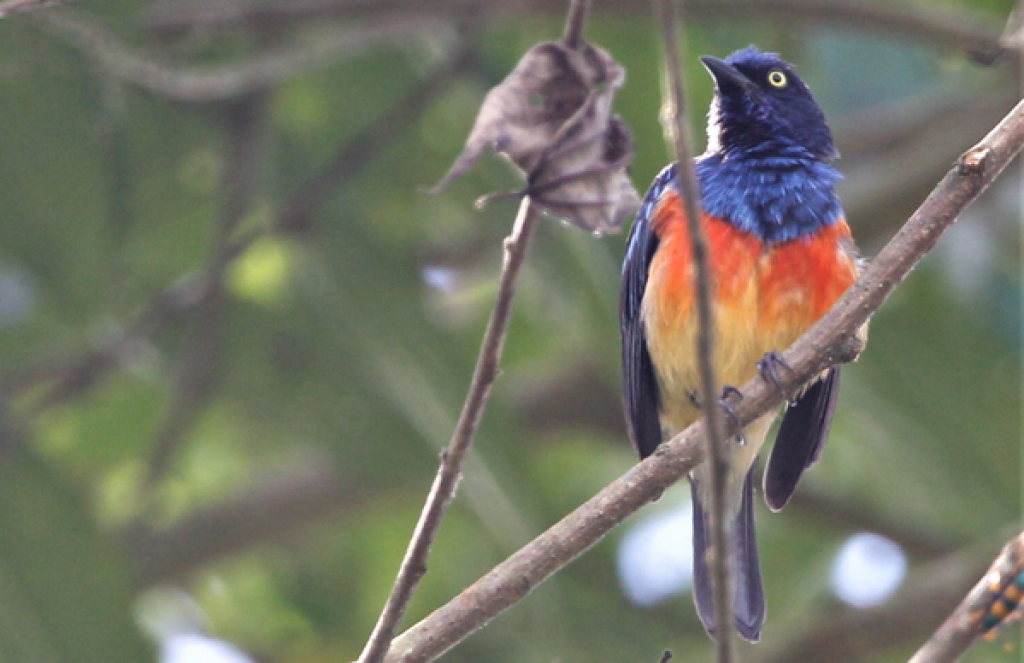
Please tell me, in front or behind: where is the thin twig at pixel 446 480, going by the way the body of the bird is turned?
in front

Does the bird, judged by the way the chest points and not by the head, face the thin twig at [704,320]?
yes

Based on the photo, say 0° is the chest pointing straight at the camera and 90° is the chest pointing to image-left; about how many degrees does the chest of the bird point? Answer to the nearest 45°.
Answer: approximately 0°

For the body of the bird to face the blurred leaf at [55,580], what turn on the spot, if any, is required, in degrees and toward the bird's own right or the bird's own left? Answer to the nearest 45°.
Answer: approximately 90° to the bird's own right
